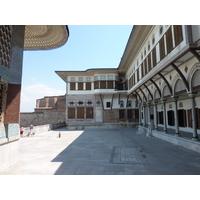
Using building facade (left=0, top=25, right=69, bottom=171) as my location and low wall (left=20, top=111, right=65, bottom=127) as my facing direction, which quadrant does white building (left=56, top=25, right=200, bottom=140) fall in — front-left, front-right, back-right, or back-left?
front-right

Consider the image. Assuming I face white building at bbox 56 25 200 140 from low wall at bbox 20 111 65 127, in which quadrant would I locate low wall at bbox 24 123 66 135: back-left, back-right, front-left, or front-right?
front-right

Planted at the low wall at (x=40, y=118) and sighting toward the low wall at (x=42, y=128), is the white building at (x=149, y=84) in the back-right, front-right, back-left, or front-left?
front-left

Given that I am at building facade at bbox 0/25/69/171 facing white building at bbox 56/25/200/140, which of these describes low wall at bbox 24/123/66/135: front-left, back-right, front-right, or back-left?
front-left

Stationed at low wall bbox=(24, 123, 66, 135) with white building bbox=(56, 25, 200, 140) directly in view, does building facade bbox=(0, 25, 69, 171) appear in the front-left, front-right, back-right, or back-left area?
front-right

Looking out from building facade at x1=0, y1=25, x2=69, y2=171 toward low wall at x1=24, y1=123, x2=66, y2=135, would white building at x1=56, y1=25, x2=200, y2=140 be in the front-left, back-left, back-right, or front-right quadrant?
front-right

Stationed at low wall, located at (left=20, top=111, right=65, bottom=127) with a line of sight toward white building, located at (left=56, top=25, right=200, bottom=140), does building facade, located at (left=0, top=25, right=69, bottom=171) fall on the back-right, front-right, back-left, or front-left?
front-right
